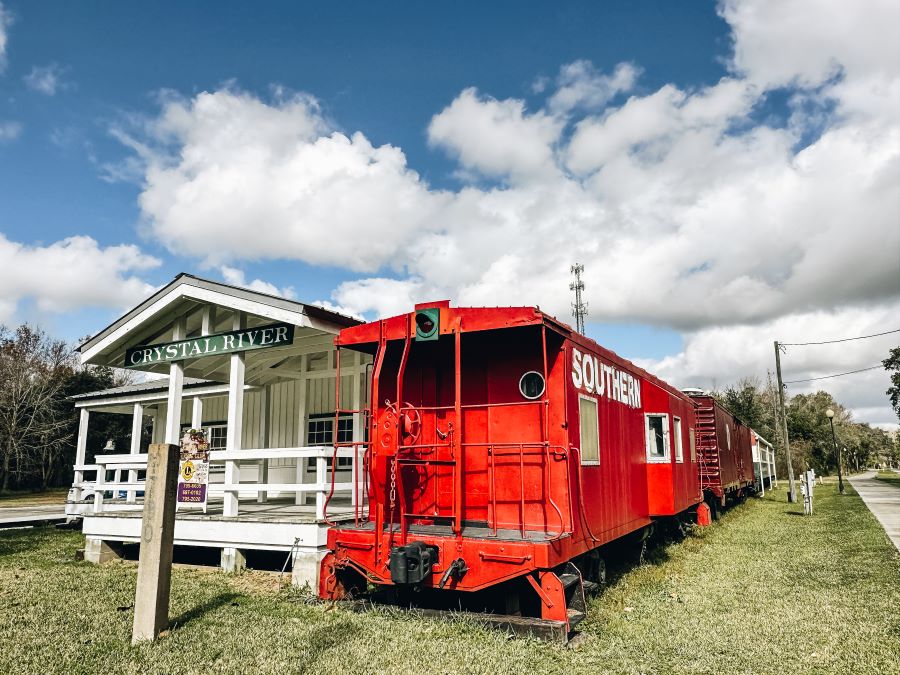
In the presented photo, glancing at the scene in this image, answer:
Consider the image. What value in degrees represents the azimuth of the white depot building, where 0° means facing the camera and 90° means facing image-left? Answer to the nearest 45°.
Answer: approximately 45°

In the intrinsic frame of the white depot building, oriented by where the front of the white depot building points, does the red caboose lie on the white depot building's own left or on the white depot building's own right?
on the white depot building's own left

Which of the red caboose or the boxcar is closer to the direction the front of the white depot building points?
the red caboose

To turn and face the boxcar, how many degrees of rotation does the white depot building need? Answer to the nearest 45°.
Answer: approximately 135° to its left

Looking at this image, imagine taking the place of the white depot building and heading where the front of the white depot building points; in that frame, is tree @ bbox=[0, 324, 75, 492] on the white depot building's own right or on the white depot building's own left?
on the white depot building's own right
